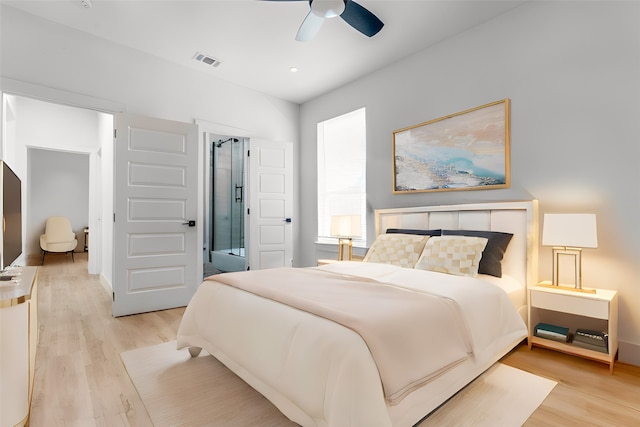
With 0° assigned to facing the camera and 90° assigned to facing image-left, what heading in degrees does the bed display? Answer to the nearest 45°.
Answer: approximately 45°

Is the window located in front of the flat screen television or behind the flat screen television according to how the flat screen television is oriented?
in front

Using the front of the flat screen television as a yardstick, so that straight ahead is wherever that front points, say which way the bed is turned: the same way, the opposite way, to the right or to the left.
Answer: the opposite way

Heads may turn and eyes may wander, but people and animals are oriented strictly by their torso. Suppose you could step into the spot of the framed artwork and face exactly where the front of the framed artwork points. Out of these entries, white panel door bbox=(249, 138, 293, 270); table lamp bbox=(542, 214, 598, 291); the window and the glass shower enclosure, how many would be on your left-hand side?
1

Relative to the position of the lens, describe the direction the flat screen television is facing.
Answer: facing to the right of the viewer

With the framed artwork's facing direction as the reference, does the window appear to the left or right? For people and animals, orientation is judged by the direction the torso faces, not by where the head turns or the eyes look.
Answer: on its right

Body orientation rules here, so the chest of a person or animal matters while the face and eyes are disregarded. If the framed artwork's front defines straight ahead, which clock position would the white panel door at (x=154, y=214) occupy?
The white panel door is roughly at 1 o'clock from the framed artwork.

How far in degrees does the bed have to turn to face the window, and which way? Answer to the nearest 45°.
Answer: approximately 135° to its right

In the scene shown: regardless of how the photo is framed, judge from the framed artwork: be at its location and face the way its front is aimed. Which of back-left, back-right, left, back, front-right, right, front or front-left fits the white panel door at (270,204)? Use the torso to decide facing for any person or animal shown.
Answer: front-right

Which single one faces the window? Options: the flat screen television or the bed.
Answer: the flat screen television

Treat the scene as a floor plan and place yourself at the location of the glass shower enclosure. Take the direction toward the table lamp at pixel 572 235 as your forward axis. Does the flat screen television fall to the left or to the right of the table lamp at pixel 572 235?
right
